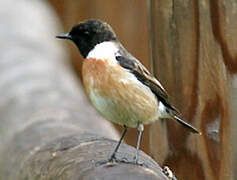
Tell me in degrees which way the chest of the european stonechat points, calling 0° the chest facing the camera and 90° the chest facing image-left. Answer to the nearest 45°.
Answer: approximately 90°
